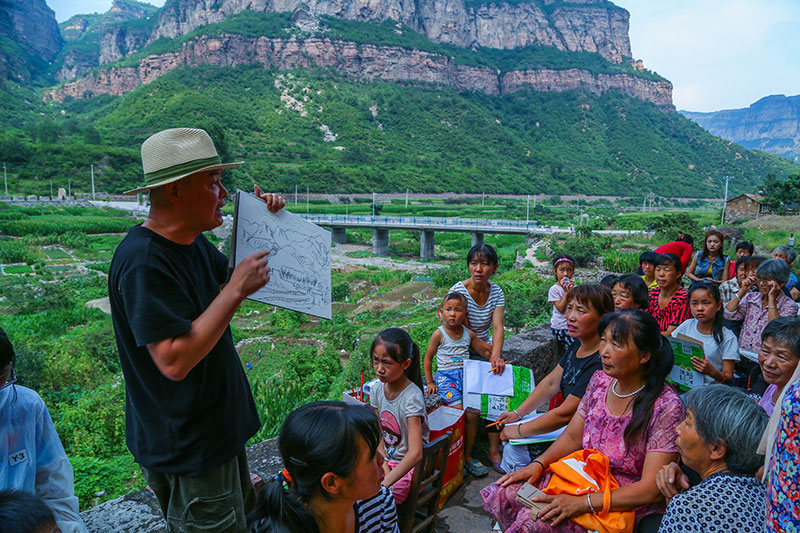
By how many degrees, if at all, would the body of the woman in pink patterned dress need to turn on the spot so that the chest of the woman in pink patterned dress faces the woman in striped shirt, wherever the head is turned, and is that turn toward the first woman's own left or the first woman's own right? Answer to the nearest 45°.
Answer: approximately 90° to the first woman's own right

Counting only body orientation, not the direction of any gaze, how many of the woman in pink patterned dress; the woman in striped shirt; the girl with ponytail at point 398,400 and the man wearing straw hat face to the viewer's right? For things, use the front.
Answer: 1

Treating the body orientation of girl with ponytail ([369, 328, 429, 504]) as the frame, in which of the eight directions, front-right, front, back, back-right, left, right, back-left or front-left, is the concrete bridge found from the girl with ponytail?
back-right

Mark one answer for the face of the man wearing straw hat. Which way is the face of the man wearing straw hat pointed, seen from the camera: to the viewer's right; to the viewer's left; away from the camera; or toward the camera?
to the viewer's right

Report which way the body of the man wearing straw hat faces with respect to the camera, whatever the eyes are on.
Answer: to the viewer's right

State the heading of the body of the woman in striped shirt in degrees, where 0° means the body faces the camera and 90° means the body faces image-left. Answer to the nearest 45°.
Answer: approximately 0°

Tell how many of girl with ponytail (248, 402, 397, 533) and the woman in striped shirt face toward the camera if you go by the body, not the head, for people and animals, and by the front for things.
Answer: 1

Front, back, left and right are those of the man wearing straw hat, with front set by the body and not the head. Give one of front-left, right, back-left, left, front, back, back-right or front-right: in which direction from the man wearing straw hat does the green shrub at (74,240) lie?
left

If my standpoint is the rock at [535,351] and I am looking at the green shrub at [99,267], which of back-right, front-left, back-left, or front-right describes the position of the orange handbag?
back-left

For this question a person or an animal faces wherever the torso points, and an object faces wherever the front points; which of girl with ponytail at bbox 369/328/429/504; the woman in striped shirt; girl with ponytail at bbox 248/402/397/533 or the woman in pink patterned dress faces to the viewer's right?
girl with ponytail at bbox 248/402/397/533

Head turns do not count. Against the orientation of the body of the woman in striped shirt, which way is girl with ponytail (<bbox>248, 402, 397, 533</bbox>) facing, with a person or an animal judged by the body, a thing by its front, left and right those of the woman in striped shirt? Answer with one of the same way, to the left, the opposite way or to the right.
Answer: to the left

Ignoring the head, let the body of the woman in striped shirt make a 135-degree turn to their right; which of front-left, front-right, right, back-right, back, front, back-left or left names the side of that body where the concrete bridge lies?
front-right
